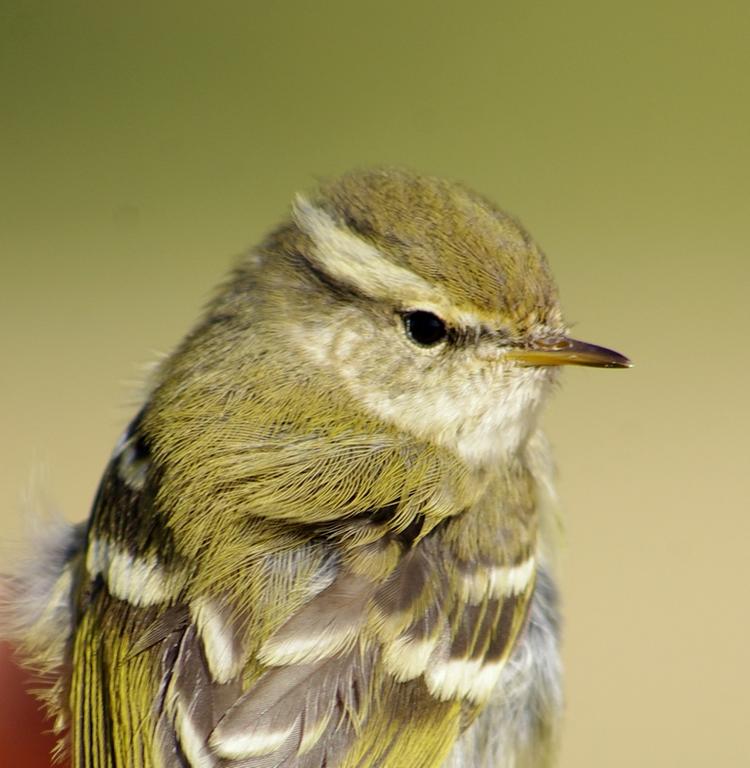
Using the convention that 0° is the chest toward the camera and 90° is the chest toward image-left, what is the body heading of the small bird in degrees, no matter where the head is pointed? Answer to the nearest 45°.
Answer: approximately 225°
